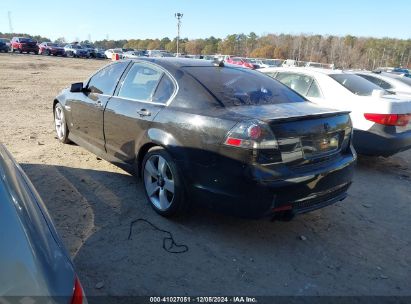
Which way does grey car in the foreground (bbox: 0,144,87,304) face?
away from the camera

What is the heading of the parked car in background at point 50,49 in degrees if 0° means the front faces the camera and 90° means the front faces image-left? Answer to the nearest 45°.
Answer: approximately 315°

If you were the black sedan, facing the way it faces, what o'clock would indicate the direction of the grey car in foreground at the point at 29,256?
The grey car in foreground is roughly at 8 o'clock from the black sedan.

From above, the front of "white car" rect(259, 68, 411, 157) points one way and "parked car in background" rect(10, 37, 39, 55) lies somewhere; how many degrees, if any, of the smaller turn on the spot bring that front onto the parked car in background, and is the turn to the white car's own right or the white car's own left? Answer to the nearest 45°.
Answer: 0° — it already faces it

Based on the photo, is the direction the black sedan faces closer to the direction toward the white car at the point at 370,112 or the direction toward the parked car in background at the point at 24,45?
the parked car in background

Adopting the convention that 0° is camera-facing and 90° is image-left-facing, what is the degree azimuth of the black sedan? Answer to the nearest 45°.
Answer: approximately 135°

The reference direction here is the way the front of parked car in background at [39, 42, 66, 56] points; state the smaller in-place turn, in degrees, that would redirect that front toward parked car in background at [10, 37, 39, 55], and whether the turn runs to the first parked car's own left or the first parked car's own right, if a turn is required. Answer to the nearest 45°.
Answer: approximately 135° to the first parked car's own right

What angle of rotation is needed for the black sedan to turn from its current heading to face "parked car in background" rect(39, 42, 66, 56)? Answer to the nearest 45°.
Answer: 0° — it already faces it

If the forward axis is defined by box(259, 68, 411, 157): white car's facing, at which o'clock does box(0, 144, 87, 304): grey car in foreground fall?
The grey car in foreground is roughly at 8 o'clock from the white car.

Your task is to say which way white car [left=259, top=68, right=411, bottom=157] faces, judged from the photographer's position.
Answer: facing away from the viewer and to the left of the viewer

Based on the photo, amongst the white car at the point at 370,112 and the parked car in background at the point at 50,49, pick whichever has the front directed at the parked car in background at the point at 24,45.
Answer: the white car

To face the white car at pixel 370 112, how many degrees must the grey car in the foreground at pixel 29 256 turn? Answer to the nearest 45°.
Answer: approximately 45° to its right
